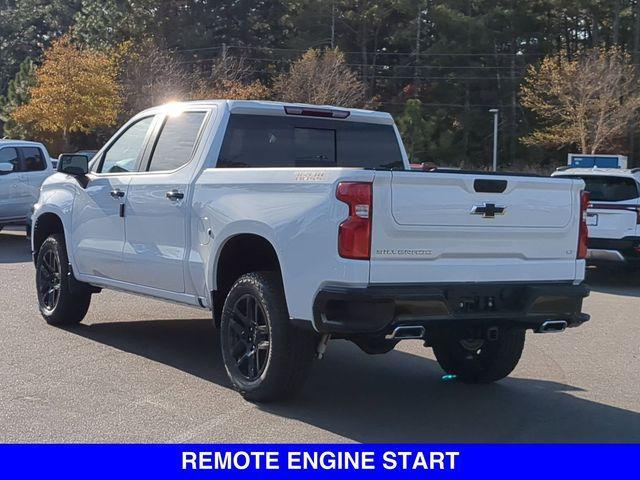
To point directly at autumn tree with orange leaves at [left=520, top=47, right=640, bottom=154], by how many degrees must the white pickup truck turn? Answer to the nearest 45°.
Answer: approximately 45° to its right

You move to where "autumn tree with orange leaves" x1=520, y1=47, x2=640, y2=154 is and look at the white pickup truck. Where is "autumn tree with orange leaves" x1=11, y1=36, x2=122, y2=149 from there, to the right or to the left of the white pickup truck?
right

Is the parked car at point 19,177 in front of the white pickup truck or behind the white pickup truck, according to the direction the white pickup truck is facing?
in front

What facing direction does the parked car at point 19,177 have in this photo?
to the viewer's left

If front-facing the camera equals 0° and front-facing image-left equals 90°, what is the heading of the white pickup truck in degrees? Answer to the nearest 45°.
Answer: approximately 135°

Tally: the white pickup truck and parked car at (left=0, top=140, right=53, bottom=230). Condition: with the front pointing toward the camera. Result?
0

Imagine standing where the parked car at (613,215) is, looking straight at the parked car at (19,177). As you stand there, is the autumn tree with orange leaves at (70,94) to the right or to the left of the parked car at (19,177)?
right

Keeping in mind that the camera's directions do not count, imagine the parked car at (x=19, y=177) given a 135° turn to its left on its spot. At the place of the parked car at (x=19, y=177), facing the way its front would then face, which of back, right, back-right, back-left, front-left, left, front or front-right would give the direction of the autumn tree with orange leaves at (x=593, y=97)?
left

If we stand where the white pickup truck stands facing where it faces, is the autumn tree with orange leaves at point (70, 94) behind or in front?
in front
